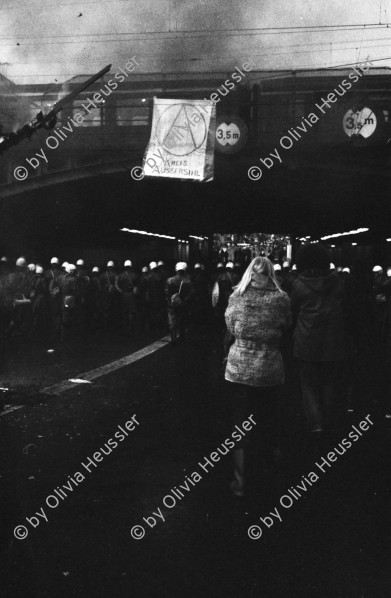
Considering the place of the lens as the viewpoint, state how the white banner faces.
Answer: facing the viewer

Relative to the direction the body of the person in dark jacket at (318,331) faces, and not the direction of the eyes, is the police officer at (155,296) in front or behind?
in front

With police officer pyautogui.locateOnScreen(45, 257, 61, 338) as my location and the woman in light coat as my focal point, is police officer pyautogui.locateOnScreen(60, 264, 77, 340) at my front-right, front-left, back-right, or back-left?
front-left

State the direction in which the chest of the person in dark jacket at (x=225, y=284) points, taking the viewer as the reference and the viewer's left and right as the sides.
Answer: facing away from the viewer

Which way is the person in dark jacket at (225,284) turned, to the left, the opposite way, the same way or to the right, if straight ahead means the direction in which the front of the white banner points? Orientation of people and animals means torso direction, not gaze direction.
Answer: the opposite way

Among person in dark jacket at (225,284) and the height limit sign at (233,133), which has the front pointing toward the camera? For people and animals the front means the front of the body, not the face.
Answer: the height limit sign

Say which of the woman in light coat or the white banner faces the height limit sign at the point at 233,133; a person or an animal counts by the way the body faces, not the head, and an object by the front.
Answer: the woman in light coat

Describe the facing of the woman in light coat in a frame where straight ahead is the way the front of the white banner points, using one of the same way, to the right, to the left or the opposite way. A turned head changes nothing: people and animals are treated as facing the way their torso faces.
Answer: the opposite way

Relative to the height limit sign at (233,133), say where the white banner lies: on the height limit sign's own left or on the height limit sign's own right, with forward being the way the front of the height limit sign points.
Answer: on the height limit sign's own right

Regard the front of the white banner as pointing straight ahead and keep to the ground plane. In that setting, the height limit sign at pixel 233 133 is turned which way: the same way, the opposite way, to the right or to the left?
the same way

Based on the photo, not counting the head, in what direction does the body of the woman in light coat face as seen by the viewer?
away from the camera

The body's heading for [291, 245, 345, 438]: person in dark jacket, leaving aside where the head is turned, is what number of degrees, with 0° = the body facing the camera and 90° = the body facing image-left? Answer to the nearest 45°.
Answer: approximately 180°

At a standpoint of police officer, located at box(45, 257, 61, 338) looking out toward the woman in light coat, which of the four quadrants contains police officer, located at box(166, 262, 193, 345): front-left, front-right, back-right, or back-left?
front-left

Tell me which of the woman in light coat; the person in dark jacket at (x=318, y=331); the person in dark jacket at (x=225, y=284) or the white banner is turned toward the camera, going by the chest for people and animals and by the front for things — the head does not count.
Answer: the white banner
